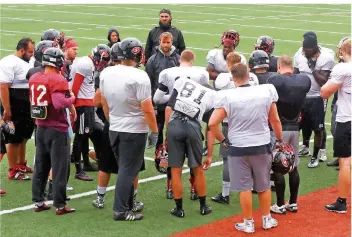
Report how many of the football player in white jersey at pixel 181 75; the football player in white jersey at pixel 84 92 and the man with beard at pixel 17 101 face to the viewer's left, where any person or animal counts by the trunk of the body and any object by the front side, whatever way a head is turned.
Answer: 0

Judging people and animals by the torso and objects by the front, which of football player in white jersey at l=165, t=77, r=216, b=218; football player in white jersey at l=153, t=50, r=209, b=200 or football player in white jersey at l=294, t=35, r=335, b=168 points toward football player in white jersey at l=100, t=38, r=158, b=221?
football player in white jersey at l=294, t=35, r=335, b=168

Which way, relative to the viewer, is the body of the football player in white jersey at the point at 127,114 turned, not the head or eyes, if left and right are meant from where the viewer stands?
facing away from the viewer and to the right of the viewer

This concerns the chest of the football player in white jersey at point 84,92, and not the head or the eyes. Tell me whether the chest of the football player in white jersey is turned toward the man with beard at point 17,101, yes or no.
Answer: no

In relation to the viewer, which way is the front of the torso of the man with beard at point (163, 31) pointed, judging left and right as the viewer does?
facing the viewer

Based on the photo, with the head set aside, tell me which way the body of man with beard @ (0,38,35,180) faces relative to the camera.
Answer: to the viewer's right

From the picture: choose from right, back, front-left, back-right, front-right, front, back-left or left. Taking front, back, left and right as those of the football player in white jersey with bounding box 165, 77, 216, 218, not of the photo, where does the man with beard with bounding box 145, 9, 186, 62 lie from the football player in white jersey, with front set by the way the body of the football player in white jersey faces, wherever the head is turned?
front

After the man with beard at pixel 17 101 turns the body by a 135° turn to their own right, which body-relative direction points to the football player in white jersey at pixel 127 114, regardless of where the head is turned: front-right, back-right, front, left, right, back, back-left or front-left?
left

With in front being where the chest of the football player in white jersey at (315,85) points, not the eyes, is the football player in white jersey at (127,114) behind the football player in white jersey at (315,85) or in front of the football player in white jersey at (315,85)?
in front

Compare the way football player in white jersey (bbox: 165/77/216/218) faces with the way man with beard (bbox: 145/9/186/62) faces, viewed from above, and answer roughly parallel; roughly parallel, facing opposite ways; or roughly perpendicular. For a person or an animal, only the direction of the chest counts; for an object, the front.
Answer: roughly parallel, facing opposite ways

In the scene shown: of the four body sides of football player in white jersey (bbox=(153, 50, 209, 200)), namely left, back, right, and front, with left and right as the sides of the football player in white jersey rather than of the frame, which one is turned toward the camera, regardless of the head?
back

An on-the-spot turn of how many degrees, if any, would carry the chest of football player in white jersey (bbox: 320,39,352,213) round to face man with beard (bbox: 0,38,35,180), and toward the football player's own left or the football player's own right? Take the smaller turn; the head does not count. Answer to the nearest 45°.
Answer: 0° — they already face them

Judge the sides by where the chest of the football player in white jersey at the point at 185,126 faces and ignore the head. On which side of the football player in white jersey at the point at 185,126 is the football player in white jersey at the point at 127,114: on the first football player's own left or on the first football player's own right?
on the first football player's own left
